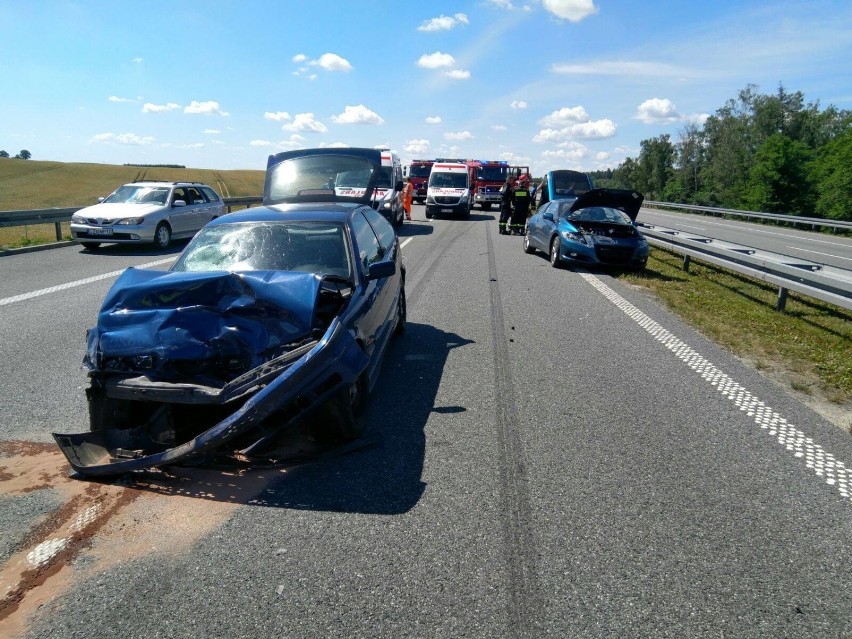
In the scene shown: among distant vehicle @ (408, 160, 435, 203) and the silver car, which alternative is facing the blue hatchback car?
the distant vehicle

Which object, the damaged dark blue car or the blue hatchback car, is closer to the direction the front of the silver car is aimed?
the damaged dark blue car

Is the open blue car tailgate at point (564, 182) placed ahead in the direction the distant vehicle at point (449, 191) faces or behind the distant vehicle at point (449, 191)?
ahead

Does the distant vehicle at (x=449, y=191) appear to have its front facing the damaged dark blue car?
yes

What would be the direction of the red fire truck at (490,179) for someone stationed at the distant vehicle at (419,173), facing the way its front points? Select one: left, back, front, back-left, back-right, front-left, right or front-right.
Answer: front-left
